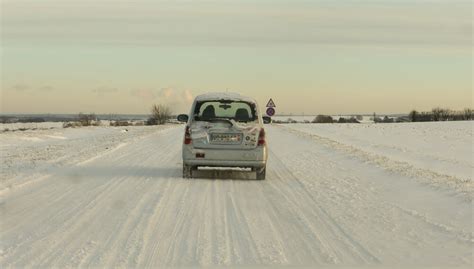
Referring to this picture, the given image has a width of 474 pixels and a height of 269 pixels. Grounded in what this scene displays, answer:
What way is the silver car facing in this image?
away from the camera
